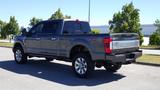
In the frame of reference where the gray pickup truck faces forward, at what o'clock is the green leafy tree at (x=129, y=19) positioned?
The green leafy tree is roughly at 2 o'clock from the gray pickup truck.

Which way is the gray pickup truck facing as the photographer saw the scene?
facing away from the viewer and to the left of the viewer
